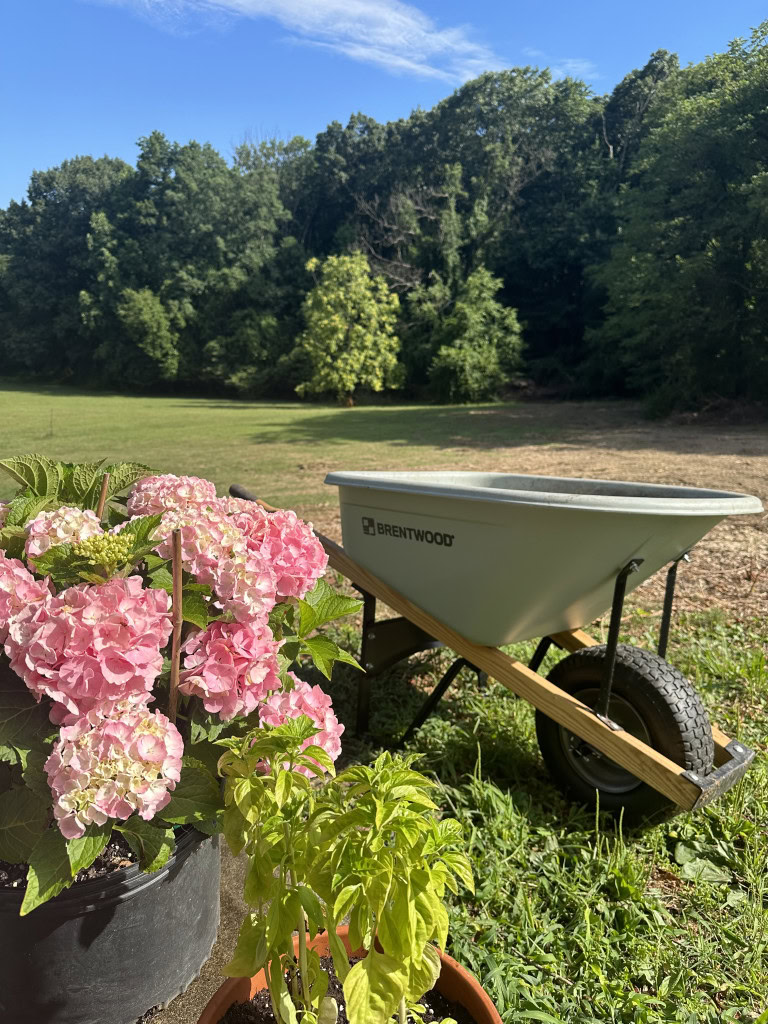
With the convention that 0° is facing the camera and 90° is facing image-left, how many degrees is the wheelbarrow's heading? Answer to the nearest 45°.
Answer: approximately 315°

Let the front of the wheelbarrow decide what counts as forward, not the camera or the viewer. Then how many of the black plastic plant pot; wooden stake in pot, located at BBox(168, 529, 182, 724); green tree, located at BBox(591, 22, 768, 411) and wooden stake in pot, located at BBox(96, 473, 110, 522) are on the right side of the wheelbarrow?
3

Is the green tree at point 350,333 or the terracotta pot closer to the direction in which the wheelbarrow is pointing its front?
the terracotta pot

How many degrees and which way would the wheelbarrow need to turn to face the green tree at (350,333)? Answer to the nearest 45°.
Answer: approximately 135° to its left

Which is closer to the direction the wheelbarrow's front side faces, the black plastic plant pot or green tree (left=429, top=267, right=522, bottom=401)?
the black plastic plant pot

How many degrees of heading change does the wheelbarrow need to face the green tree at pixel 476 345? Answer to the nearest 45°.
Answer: approximately 135° to its left

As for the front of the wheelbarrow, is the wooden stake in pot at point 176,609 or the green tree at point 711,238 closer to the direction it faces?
the wooden stake in pot

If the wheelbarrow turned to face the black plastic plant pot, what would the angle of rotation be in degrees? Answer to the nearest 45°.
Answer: approximately 90° to its right

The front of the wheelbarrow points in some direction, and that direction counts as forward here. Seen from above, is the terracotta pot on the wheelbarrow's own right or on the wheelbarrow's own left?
on the wheelbarrow's own right

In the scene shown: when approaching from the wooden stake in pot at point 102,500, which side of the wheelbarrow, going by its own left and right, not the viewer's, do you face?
right

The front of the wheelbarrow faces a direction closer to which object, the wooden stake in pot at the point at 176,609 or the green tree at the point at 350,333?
the wooden stake in pot

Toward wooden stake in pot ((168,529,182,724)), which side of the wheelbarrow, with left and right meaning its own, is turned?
right
